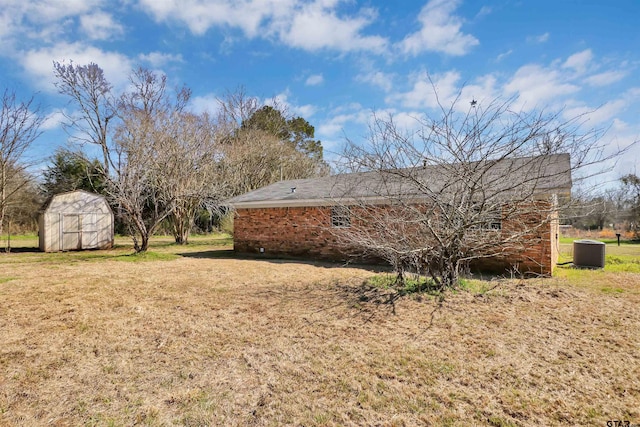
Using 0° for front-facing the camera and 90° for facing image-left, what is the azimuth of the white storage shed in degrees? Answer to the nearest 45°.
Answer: approximately 0°

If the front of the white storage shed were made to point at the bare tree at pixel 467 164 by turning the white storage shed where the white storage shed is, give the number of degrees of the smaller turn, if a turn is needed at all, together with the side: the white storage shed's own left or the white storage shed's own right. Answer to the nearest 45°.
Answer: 0° — it already faces it

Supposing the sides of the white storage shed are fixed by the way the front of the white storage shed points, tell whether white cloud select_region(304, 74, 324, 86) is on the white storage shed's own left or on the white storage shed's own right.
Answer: on the white storage shed's own left

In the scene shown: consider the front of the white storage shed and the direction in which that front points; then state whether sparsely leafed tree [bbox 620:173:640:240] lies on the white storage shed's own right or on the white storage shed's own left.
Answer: on the white storage shed's own left

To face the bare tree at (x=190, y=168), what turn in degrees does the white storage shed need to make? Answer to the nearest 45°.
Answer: approximately 45° to its left

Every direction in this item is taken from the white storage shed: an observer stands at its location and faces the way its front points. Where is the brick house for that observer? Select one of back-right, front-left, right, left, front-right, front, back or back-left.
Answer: front-left

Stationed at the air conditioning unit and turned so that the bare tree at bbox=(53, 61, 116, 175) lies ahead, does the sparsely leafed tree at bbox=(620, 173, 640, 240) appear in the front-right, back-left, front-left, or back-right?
back-right

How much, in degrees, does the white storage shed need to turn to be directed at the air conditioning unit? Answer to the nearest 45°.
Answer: approximately 45° to its left
